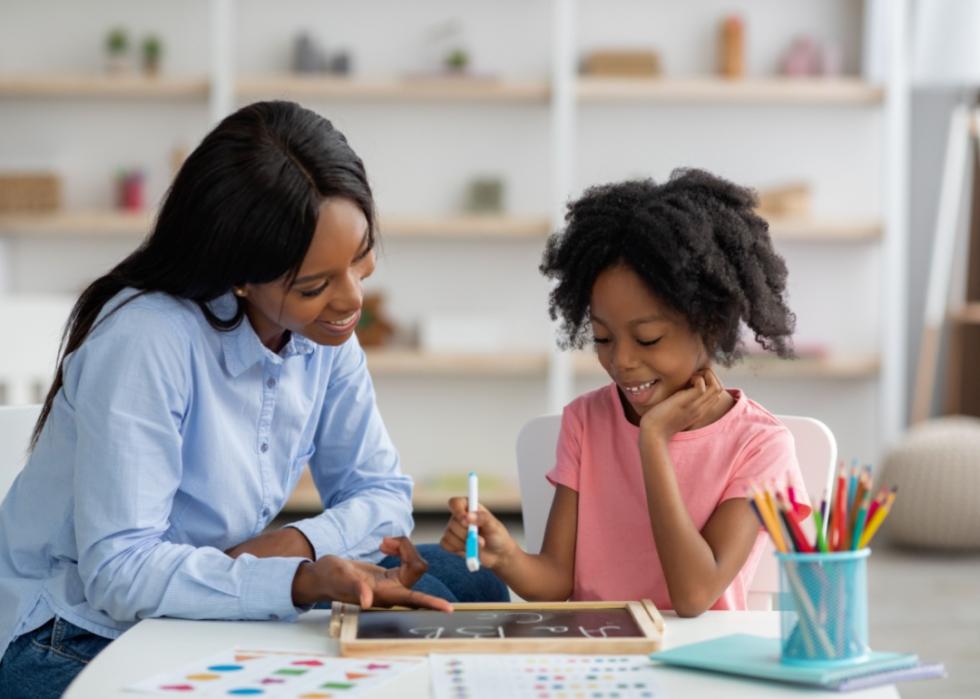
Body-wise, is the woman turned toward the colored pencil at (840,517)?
yes

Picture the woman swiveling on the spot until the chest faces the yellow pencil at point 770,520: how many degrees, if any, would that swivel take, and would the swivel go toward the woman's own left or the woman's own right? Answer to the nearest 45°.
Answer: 0° — they already face it

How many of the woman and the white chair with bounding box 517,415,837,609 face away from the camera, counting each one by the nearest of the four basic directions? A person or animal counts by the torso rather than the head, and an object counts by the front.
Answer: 0

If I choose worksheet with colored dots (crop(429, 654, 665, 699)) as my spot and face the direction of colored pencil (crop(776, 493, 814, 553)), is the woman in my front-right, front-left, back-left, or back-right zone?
back-left

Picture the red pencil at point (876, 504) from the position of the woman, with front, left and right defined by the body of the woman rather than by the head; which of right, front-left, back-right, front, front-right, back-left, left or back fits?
front

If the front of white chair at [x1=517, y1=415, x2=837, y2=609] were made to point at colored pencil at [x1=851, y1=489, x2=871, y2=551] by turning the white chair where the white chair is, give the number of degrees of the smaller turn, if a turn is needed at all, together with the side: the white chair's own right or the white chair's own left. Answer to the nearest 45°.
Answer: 0° — it already faces it

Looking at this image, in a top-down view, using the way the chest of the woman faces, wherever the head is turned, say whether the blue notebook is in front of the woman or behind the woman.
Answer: in front

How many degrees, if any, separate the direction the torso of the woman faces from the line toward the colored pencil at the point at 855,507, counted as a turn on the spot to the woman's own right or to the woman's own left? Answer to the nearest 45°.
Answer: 0° — they already face it

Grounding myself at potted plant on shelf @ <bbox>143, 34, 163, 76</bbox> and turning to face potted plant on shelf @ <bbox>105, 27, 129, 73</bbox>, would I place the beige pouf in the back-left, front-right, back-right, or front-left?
back-left

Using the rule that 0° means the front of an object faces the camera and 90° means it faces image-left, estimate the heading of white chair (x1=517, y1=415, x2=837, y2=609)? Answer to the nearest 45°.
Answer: approximately 0°

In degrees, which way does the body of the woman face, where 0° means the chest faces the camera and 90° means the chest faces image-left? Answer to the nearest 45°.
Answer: approximately 315°

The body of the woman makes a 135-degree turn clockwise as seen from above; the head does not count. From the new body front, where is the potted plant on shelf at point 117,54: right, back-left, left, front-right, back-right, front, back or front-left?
right

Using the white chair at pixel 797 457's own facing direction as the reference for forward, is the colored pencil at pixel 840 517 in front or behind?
in front

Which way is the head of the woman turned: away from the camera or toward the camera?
toward the camera

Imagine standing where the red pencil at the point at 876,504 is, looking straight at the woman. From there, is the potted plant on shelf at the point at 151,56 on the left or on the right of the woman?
right

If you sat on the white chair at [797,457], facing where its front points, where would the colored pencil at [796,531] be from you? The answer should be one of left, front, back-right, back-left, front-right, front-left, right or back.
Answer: front

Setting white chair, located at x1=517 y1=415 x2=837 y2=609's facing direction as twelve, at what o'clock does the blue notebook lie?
The blue notebook is roughly at 12 o'clock from the white chair.
